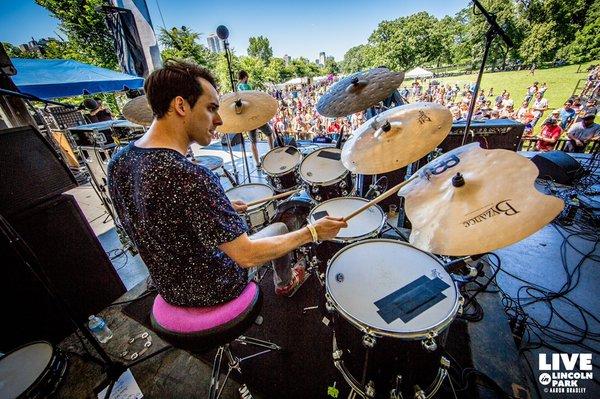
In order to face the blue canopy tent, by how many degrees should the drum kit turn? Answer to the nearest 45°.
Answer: approximately 90° to its left

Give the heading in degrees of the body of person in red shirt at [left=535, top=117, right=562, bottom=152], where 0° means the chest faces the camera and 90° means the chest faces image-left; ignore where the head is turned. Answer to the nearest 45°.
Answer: approximately 45°

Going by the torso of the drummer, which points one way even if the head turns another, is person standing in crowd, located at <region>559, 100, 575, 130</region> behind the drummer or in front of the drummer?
in front

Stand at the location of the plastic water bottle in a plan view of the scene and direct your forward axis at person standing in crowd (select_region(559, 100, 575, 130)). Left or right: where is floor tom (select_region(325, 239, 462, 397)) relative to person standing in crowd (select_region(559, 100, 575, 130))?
right

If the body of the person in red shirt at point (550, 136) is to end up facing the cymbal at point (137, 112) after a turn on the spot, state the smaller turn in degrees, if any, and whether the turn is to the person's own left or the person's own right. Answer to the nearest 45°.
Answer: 0° — they already face it

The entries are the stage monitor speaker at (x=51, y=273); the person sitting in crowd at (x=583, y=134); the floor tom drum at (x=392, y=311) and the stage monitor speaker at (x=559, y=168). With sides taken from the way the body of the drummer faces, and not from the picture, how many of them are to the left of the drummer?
1

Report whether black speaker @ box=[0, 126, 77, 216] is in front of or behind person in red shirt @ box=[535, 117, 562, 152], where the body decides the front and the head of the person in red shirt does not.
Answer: in front

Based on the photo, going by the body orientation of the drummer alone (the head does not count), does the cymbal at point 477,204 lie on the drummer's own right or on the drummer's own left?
on the drummer's own right

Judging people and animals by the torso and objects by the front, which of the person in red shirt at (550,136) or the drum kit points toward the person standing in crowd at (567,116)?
the drum kit

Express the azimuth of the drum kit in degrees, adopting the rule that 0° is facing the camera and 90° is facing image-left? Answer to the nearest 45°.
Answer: approximately 225°

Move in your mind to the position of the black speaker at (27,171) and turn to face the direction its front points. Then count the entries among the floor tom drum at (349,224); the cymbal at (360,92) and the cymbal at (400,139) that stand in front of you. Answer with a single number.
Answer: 3

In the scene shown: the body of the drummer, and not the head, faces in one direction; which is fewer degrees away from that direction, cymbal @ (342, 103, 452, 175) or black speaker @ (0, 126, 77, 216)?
the cymbal

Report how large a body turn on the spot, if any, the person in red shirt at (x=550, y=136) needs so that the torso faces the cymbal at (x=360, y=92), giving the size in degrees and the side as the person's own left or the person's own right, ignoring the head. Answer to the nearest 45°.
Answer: approximately 45° to the person's own left

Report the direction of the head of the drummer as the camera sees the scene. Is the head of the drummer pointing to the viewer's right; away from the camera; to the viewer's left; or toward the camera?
to the viewer's right

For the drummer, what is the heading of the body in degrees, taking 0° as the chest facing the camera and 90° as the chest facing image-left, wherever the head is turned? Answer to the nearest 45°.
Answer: approximately 225°
